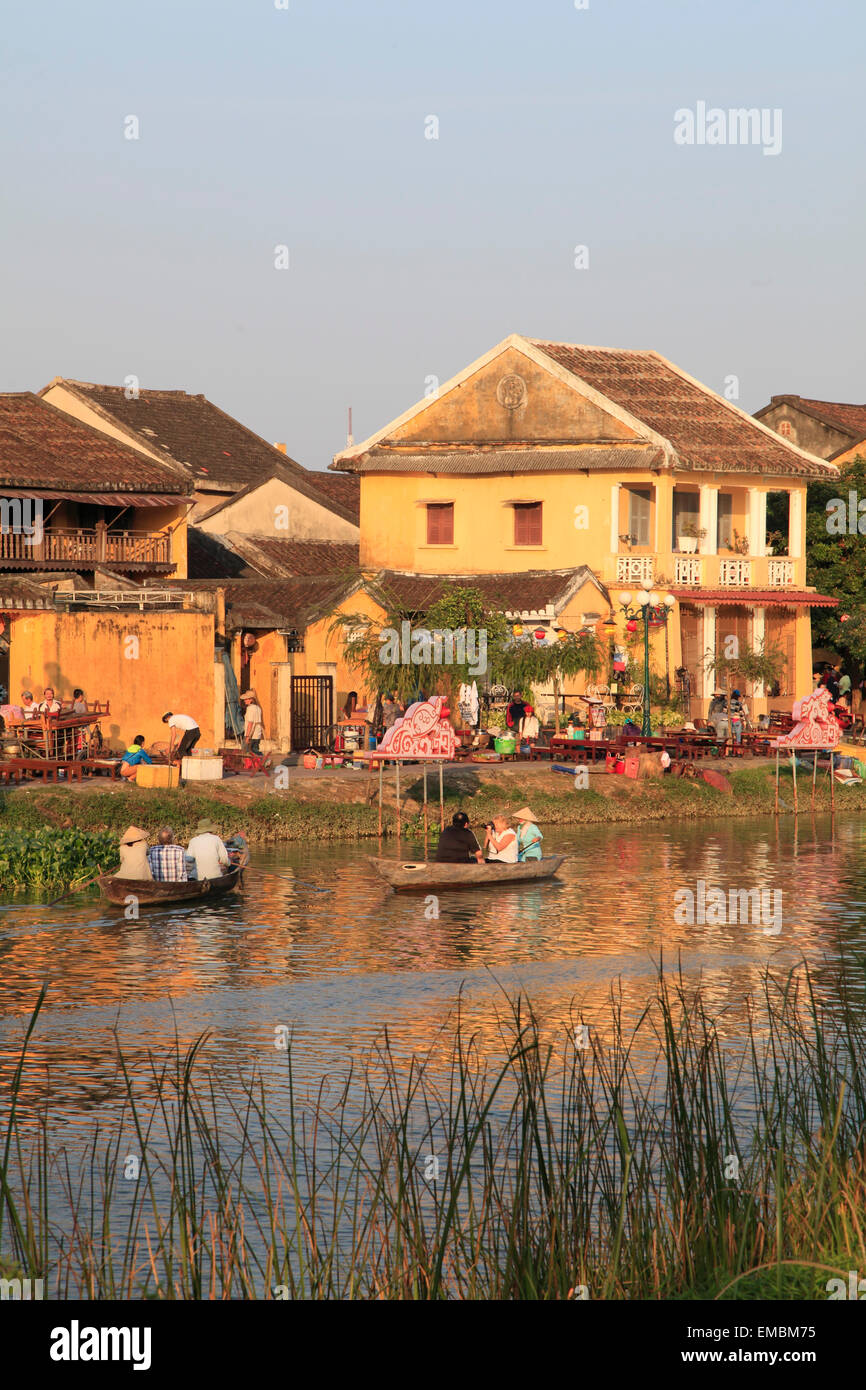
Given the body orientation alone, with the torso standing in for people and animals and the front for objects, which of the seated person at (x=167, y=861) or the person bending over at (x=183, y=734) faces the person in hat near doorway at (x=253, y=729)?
the seated person

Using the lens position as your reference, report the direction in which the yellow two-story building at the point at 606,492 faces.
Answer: facing the viewer and to the right of the viewer

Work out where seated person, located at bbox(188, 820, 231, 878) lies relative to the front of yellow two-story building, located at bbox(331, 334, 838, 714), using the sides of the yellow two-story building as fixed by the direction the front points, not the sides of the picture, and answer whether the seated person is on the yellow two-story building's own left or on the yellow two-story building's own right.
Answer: on the yellow two-story building's own right

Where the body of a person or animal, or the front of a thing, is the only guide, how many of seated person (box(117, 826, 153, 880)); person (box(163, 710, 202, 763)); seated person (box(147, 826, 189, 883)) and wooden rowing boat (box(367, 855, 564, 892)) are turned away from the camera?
2

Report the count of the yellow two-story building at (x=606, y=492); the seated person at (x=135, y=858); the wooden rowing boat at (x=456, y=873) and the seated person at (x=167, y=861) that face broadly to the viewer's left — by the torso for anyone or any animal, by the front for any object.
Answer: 1

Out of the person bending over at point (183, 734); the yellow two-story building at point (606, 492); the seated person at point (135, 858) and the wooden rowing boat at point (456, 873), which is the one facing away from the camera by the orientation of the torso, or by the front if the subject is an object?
the seated person

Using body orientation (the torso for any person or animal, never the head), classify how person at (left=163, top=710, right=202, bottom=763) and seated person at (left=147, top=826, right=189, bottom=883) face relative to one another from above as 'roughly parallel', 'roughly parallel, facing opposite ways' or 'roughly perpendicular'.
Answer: roughly perpendicular

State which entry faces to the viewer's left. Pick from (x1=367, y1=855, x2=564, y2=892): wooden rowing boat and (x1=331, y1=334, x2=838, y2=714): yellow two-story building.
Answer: the wooden rowing boat

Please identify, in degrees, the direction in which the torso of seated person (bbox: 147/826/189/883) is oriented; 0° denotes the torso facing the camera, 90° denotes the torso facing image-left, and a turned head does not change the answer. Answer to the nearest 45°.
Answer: approximately 180°

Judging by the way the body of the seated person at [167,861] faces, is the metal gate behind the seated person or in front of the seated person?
in front

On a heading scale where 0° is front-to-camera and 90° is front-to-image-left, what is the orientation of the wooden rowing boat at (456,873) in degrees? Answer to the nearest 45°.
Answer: approximately 90°

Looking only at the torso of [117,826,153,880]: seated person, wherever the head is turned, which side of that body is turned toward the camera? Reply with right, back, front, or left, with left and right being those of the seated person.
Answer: back

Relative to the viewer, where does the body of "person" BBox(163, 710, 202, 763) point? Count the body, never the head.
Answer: to the viewer's left
